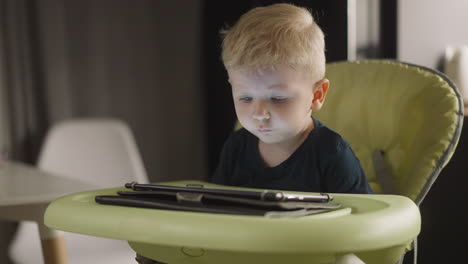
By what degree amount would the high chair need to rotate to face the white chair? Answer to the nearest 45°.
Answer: approximately 90° to its right

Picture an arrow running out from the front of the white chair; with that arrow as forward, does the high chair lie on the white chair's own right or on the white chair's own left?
on the white chair's own left

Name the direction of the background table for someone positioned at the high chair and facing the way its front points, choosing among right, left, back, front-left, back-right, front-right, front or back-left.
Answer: right

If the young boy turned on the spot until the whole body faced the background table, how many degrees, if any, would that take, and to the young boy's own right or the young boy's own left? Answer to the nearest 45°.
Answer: approximately 90° to the young boy's own right

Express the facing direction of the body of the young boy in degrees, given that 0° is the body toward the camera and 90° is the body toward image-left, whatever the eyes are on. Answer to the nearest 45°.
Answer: approximately 45°

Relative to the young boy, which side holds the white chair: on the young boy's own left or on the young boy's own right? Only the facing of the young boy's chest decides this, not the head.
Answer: on the young boy's own right
